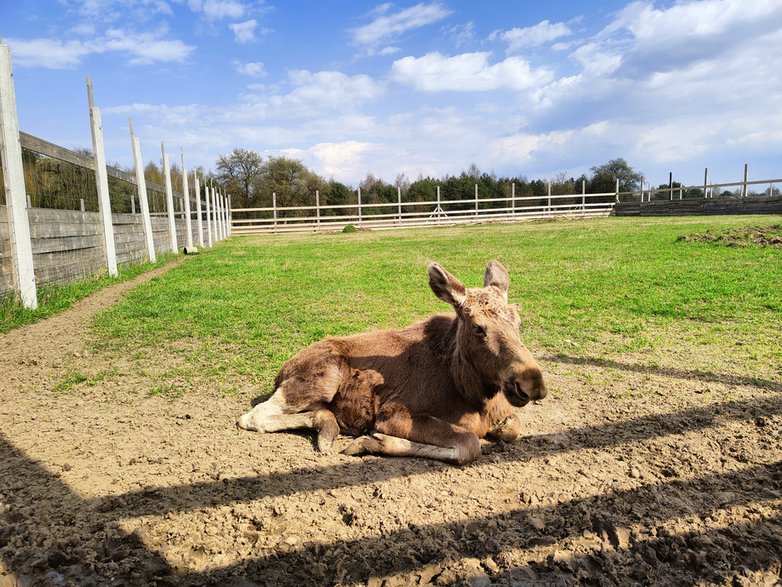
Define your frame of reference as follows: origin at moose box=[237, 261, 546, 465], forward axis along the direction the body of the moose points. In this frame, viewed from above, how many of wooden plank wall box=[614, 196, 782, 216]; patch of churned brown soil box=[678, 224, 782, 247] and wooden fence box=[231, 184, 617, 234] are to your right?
0

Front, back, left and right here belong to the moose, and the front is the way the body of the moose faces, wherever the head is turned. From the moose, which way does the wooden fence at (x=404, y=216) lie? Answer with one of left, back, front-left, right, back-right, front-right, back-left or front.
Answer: back-left

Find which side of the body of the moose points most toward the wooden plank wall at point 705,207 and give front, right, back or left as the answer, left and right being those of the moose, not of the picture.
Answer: left

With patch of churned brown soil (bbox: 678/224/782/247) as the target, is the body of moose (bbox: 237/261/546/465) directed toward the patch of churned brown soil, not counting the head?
no

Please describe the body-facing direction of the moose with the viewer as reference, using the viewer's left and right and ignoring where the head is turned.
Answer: facing the viewer and to the right of the viewer

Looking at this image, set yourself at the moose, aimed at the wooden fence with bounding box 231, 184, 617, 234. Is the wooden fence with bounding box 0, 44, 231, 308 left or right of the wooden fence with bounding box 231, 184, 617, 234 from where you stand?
left

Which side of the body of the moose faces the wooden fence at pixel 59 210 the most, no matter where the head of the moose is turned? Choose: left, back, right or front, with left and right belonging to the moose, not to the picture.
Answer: back

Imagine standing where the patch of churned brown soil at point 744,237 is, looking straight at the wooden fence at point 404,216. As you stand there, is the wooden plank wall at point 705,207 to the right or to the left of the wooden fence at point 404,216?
right
